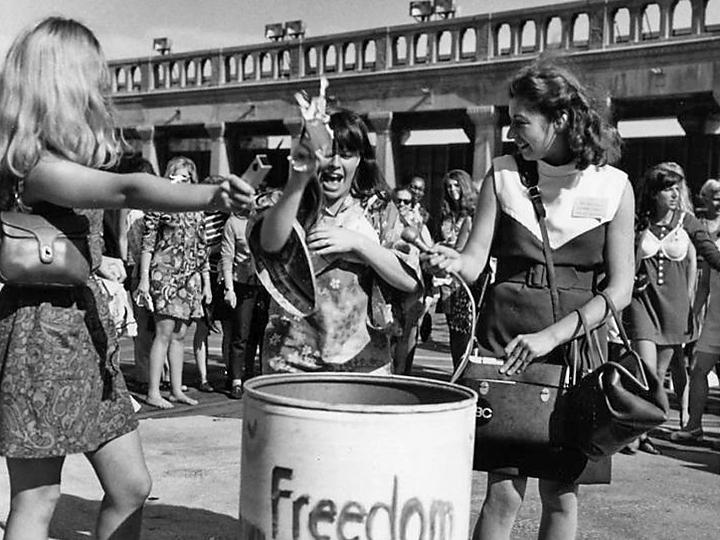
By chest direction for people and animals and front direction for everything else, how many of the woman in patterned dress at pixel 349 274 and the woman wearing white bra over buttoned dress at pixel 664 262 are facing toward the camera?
2

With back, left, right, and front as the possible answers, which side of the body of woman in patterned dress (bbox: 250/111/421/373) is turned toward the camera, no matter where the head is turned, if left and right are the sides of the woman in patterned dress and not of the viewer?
front

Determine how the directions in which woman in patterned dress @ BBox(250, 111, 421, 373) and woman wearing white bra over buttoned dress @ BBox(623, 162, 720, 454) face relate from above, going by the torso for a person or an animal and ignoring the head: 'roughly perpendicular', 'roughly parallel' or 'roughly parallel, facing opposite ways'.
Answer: roughly parallel

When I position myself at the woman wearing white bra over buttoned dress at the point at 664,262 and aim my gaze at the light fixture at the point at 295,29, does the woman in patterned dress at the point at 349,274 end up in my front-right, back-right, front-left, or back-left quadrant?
back-left

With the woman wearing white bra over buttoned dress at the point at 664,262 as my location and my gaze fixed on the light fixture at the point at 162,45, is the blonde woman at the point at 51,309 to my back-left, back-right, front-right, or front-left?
back-left

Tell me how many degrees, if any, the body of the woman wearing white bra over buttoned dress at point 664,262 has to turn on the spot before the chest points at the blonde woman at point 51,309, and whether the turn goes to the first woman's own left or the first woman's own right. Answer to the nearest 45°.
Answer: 0° — they already face them

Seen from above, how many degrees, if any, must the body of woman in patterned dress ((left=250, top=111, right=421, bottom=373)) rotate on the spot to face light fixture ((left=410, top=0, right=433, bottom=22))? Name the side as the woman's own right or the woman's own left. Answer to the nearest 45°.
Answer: approximately 180°

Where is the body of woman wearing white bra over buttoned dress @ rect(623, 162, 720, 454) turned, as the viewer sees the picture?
toward the camera

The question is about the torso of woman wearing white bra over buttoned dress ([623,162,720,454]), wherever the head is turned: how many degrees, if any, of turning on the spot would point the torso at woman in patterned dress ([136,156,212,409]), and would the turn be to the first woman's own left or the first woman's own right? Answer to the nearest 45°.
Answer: approximately 90° to the first woman's own right

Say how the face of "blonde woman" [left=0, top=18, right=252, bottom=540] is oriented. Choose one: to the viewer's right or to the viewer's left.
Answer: to the viewer's right

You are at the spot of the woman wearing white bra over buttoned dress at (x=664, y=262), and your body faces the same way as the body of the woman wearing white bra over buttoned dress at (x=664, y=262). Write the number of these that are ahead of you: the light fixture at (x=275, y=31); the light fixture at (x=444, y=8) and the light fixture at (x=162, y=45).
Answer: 0

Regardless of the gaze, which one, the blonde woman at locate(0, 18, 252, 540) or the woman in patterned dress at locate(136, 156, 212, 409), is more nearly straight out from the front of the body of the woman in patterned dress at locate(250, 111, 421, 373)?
the blonde woman
